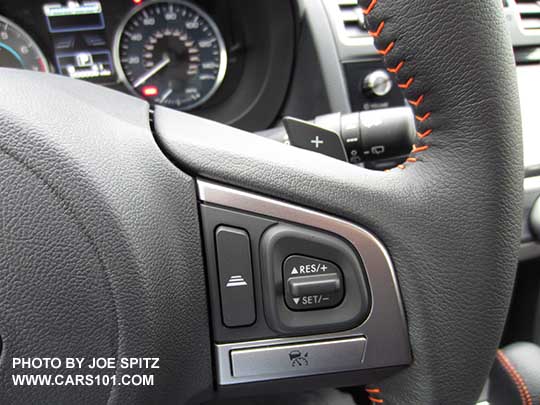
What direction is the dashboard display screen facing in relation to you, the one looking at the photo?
facing the viewer

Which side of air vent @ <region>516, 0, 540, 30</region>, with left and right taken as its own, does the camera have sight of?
front

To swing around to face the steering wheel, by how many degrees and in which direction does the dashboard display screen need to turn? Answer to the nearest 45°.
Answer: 0° — it already faces it

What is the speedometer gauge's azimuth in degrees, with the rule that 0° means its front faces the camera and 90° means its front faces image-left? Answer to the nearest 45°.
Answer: approximately 0°

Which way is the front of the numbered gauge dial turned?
toward the camera

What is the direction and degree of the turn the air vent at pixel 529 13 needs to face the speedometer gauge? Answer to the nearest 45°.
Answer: approximately 90° to its right

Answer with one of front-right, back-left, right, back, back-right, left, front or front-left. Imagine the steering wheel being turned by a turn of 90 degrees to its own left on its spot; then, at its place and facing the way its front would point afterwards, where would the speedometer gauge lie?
left

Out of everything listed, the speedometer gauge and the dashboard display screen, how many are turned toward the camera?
2

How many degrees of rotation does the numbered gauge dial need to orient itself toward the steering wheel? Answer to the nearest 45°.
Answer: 0° — it already faces it

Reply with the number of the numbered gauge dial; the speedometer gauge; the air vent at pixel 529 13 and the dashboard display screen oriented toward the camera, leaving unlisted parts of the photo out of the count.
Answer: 4

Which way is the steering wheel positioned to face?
toward the camera

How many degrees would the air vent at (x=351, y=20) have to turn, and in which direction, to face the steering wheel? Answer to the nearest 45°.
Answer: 0° — it already faces it

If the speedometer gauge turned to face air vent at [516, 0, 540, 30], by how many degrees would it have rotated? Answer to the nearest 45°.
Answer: approximately 90° to its left
